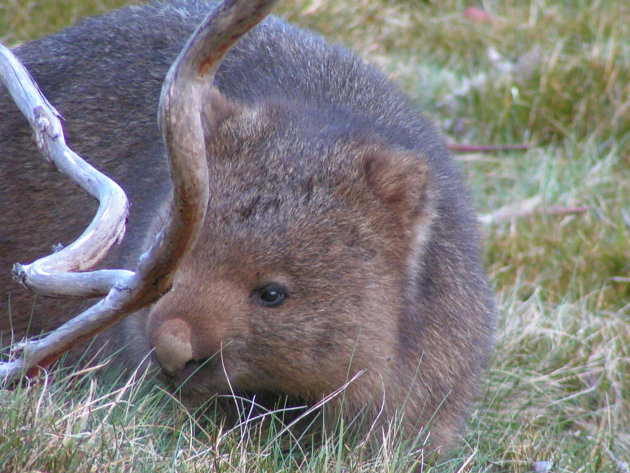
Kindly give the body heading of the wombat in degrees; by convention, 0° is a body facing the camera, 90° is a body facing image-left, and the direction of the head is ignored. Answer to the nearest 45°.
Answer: approximately 315°

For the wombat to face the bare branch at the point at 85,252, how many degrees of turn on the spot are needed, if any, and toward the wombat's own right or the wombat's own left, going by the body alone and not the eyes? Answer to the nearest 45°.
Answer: approximately 90° to the wombat's own right

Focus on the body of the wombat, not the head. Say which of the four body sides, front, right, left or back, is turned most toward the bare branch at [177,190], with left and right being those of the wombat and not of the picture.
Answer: right
